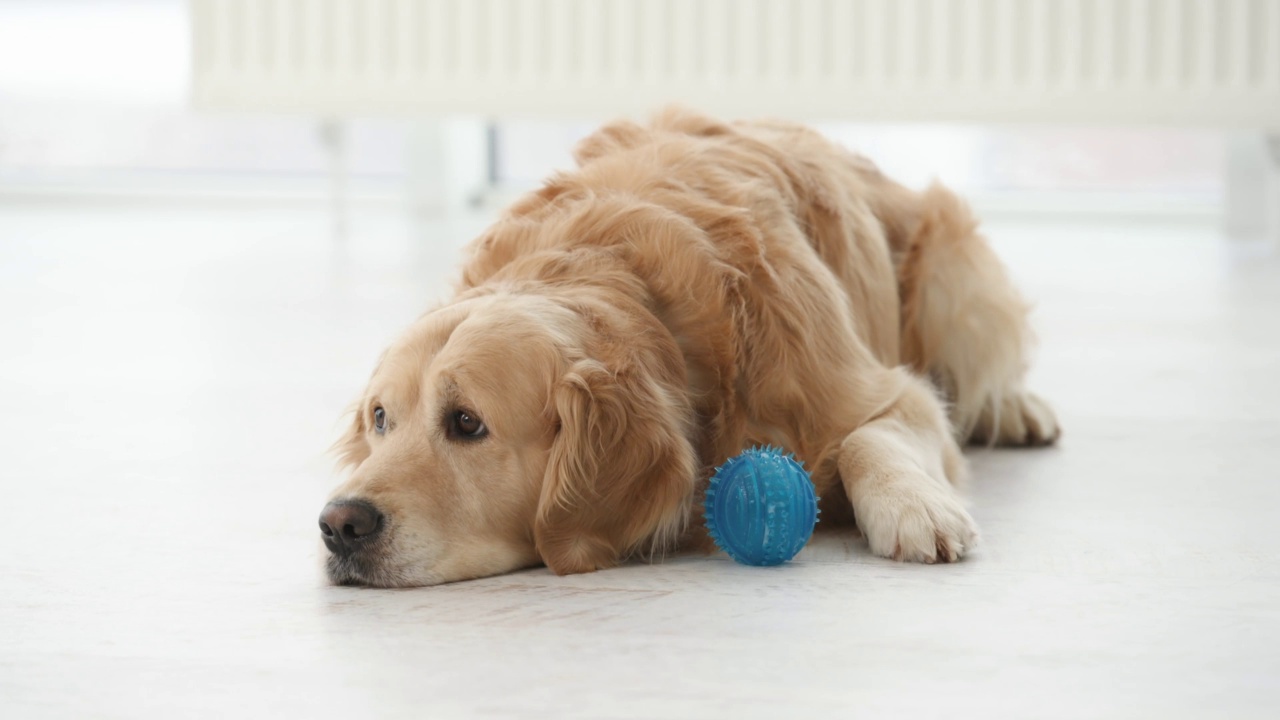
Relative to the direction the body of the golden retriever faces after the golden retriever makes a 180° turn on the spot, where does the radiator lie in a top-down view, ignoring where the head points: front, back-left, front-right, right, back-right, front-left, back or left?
front-left
